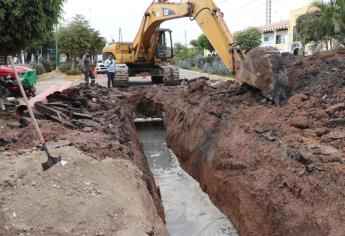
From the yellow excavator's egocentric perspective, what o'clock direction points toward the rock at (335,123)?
The rock is roughly at 1 o'clock from the yellow excavator.

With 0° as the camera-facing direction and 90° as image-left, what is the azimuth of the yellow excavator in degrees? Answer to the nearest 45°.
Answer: approximately 315°

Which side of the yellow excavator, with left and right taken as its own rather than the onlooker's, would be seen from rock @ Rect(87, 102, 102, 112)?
right

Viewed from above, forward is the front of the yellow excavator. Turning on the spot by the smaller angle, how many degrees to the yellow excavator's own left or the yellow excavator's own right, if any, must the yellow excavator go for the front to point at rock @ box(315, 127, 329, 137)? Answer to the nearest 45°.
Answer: approximately 45° to the yellow excavator's own right
